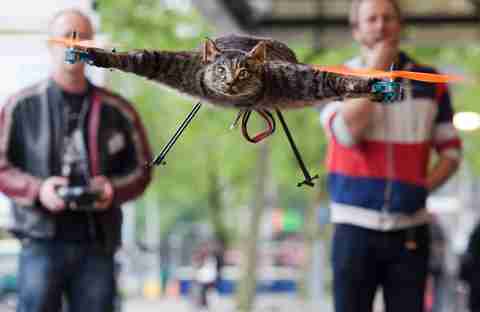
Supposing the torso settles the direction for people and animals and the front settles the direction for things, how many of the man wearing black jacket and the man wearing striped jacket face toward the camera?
2

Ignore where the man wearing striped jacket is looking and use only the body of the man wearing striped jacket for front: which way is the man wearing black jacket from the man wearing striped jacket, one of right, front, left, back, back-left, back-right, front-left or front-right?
right

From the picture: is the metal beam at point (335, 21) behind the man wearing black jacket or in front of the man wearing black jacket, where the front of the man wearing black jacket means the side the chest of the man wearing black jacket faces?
behind

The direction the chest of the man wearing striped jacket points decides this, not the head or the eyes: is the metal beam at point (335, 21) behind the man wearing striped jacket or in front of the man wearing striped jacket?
behind

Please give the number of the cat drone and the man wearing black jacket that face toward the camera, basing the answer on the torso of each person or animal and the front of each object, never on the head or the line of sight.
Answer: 2

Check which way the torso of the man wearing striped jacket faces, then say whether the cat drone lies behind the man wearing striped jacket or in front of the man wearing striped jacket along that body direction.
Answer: in front

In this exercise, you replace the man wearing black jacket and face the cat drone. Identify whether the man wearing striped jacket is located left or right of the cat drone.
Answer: left

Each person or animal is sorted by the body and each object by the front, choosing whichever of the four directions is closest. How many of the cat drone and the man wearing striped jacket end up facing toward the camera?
2

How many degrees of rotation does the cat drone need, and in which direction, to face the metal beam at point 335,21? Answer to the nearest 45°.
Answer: approximately 180°
